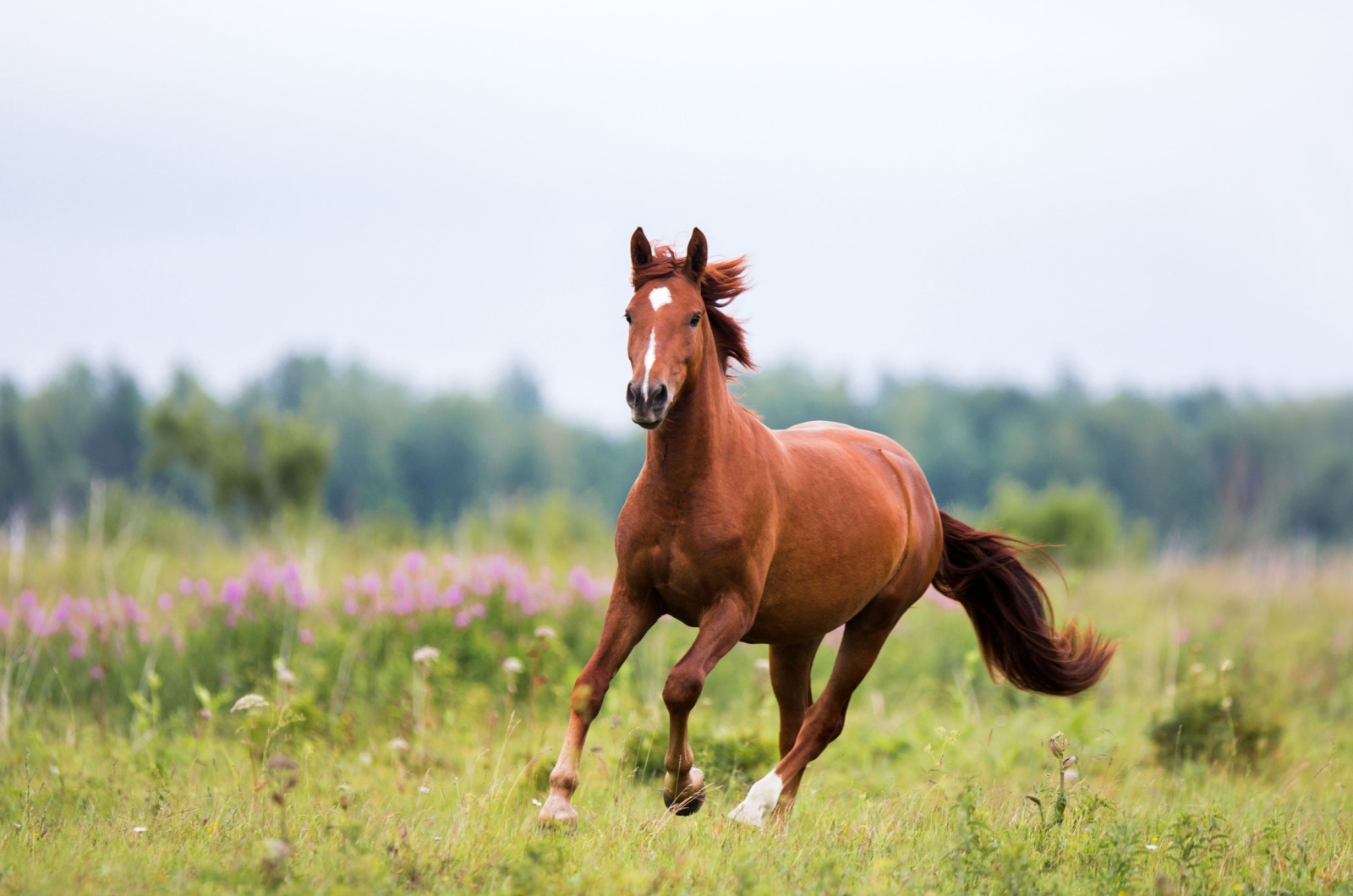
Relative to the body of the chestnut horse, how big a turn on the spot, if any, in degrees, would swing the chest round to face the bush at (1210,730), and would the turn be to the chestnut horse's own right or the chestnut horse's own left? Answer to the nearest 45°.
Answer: approximately 180°

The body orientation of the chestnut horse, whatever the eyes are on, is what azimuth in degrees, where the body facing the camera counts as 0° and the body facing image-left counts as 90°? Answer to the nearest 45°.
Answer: approximately 45°

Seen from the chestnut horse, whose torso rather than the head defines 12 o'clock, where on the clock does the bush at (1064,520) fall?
The bush is roughly at 5 o'clock from the chestnut horse.
